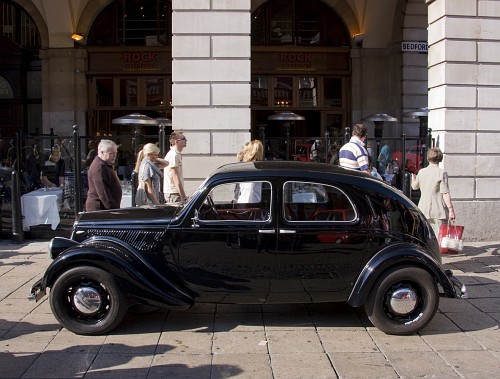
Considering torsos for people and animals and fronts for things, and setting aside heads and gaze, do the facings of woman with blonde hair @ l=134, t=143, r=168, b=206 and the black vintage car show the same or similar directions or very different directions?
very different directions

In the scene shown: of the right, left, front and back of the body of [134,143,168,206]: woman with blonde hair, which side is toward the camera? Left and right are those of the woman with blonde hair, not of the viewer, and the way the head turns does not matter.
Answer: right

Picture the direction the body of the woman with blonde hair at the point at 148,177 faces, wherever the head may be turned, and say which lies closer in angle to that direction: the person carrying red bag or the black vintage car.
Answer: the person carrying red bag

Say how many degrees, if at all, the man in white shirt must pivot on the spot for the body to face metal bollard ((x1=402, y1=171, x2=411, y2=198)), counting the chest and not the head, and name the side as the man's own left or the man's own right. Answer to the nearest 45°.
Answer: approximately 45° to the man's own left

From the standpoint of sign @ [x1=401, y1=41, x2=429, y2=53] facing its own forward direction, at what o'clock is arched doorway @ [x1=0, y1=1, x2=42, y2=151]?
The arched doorway is roughly at 3 o'clock from the sign.

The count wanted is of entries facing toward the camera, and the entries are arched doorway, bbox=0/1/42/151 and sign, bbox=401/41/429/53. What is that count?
2

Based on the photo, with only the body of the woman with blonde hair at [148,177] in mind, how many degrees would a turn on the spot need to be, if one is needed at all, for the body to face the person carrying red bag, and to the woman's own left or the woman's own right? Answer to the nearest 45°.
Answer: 0° — they already face them

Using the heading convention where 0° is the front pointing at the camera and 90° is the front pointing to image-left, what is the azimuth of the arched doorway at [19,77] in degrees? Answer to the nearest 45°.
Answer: approximately 0°

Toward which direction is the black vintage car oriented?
to the viewer's left

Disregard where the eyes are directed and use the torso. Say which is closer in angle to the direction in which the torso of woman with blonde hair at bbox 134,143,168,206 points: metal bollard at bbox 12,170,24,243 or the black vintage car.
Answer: the black vintage car
